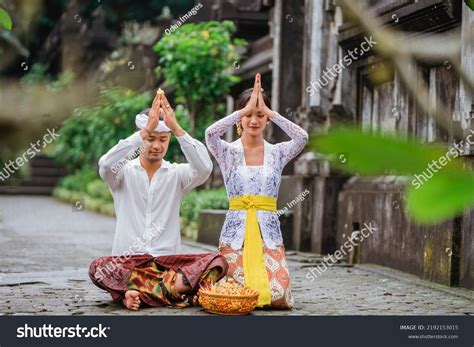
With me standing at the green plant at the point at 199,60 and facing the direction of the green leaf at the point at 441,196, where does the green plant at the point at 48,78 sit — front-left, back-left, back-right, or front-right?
back-right

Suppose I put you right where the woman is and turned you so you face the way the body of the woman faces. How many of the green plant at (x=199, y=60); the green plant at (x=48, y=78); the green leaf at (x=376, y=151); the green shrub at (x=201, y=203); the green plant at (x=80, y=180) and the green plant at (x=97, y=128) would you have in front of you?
1

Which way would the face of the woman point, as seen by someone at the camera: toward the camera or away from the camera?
toward the camera

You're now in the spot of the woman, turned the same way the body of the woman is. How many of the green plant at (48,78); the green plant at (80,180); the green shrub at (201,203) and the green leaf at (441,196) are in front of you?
1

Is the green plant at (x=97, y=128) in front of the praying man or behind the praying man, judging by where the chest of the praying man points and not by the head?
behind

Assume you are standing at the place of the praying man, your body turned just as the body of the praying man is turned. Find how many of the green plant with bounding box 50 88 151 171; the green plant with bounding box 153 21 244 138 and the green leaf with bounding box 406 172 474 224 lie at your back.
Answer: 2

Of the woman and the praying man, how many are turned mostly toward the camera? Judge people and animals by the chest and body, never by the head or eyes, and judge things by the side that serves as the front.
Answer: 2

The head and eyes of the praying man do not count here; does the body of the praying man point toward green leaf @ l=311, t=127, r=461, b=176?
yes

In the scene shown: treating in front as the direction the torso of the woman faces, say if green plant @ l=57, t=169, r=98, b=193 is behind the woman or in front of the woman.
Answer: behind

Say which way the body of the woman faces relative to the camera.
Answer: toward the camera

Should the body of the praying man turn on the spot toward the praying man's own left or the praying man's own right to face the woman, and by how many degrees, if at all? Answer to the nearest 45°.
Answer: approximately 90° to the praying man's own left

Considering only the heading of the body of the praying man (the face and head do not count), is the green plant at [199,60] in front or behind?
behind

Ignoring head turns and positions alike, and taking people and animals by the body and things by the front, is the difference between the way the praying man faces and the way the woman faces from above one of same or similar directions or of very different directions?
same or similar directions

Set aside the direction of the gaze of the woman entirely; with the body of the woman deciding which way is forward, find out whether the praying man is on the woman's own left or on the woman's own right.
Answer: on the woman's own right

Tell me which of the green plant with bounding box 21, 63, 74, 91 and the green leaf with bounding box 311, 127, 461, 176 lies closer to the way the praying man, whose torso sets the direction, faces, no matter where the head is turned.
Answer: the green leaf
